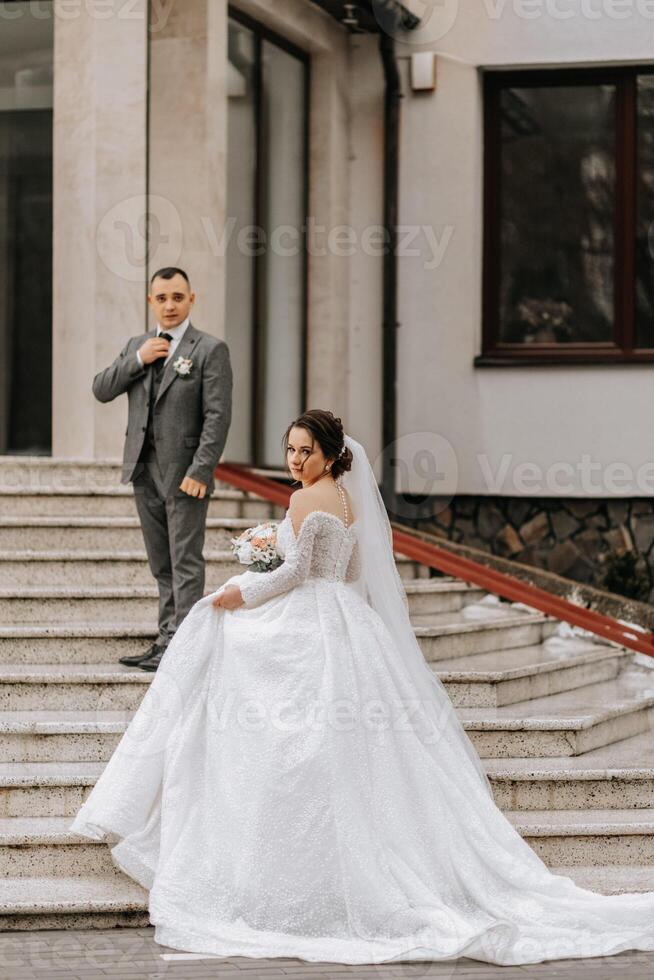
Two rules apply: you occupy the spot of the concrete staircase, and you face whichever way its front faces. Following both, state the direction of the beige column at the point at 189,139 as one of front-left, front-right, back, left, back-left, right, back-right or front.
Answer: back

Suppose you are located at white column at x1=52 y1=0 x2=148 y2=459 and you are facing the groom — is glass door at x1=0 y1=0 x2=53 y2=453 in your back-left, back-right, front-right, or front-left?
back-right

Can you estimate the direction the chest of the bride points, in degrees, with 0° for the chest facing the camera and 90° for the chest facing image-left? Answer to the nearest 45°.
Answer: approximately 135°

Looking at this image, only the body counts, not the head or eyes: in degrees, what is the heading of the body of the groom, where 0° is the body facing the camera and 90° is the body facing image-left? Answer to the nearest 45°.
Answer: approximately 45°

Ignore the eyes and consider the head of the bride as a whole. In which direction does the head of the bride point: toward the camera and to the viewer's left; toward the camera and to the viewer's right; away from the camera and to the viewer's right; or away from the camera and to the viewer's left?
toward the camera and to the viewer's left

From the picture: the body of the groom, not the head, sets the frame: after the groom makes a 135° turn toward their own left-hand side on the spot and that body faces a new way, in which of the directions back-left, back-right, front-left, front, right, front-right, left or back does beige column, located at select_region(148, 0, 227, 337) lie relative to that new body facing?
left

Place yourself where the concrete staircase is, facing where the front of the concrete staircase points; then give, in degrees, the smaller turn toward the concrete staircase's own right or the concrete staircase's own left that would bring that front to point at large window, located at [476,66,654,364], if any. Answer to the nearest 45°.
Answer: approximately 135° to the concrete staircase's own left

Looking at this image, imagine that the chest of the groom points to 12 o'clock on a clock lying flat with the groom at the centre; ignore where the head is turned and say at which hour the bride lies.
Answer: The bride is roughly at 10 o'clock from the groom.

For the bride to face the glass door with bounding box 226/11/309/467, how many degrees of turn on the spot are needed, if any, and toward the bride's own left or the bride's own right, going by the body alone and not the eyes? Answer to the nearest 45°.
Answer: approximately 45° to the bride's own right

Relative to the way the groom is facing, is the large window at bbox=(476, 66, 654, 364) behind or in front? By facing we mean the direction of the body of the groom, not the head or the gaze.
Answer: behind

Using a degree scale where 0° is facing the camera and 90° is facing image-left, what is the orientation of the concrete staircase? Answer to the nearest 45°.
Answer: approximately 0°

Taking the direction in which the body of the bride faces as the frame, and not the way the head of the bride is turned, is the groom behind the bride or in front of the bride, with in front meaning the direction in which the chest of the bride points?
in front

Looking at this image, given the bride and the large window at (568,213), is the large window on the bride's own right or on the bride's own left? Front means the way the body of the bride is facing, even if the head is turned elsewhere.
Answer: on the bride's own right
